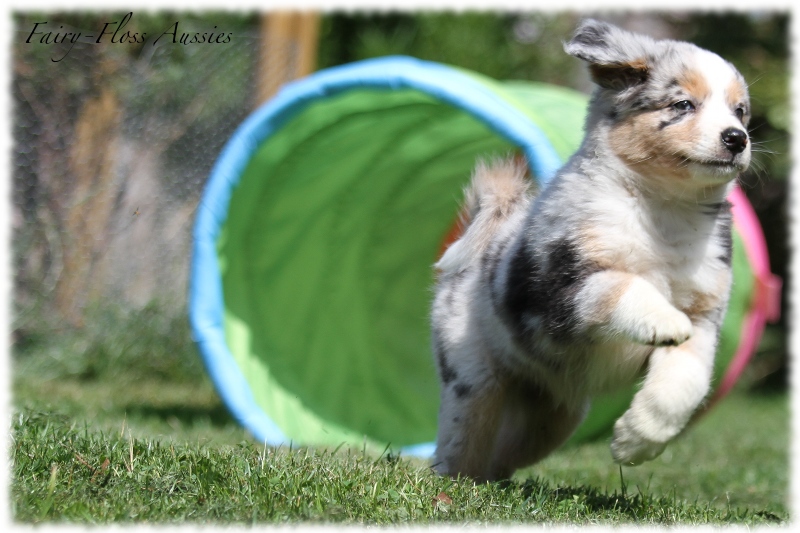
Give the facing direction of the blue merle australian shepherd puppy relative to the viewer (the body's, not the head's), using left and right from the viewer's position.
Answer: facing the viewer and to the right of the viewer

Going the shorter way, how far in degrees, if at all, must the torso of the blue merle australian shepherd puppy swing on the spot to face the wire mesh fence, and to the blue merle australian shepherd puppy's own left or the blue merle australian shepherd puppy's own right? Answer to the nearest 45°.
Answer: approximately 180°

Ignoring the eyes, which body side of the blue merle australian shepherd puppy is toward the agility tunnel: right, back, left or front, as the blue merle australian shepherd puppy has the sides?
back
